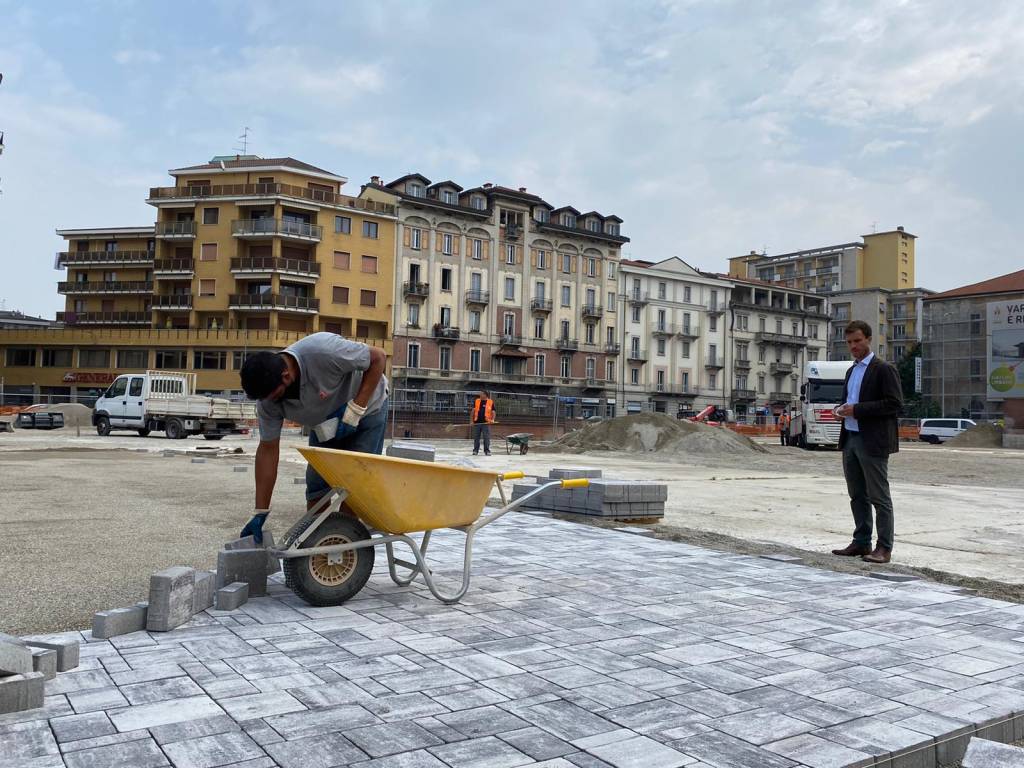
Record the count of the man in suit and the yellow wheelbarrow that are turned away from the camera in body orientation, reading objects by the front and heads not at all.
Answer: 0

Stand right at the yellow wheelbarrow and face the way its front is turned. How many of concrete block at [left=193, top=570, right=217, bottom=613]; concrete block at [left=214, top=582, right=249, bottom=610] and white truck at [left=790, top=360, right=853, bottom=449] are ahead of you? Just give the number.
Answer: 2

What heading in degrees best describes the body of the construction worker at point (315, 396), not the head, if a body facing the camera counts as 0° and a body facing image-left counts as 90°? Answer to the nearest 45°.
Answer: approximately 45°

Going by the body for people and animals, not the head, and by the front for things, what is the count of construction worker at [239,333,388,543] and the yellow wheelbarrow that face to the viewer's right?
0

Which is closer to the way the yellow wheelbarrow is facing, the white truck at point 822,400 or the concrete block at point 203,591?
the concrete block

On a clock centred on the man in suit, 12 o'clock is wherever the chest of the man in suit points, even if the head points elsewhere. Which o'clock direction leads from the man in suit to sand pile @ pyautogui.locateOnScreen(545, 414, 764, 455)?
The sand pile is roughly at 4 o'clock from the man in suit.

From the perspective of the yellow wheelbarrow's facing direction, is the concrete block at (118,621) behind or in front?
in front

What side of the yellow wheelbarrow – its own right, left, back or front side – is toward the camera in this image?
left

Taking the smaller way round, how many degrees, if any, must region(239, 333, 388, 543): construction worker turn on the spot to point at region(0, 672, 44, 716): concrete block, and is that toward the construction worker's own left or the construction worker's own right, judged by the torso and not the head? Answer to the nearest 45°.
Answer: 0° — they already face it

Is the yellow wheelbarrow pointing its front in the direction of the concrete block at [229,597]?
yes
